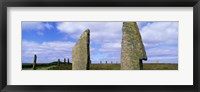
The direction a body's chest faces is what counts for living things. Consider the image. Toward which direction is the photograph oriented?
toward the camera
